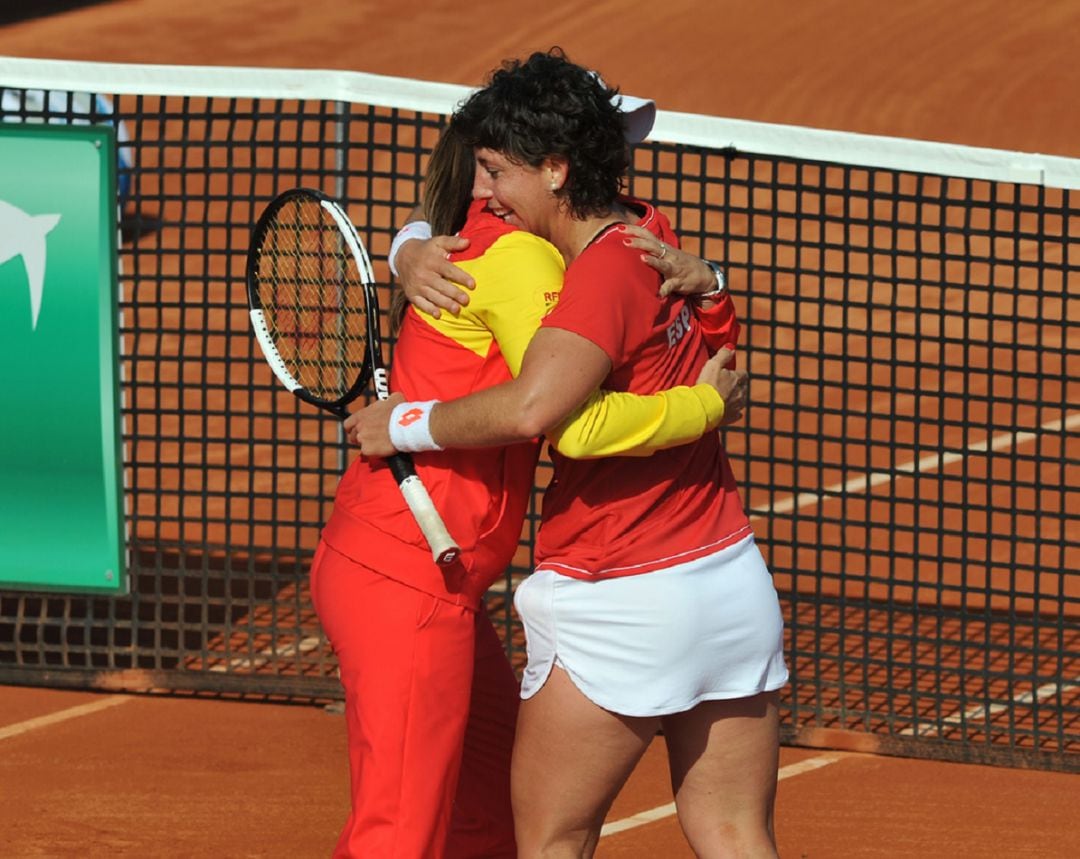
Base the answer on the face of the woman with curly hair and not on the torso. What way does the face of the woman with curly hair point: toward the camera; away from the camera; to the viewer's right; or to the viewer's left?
to the viewer's left

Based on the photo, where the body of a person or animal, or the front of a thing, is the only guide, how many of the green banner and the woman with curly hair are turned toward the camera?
1

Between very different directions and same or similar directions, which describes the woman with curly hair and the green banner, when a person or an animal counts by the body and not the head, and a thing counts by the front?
very different directions

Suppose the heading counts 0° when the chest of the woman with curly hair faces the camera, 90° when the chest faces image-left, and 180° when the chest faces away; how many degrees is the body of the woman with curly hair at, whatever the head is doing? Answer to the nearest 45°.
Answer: approximately 135°

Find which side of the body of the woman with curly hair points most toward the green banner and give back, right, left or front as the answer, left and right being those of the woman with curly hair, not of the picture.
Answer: front

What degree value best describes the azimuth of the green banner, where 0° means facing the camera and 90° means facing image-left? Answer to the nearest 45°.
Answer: approximately 0°
